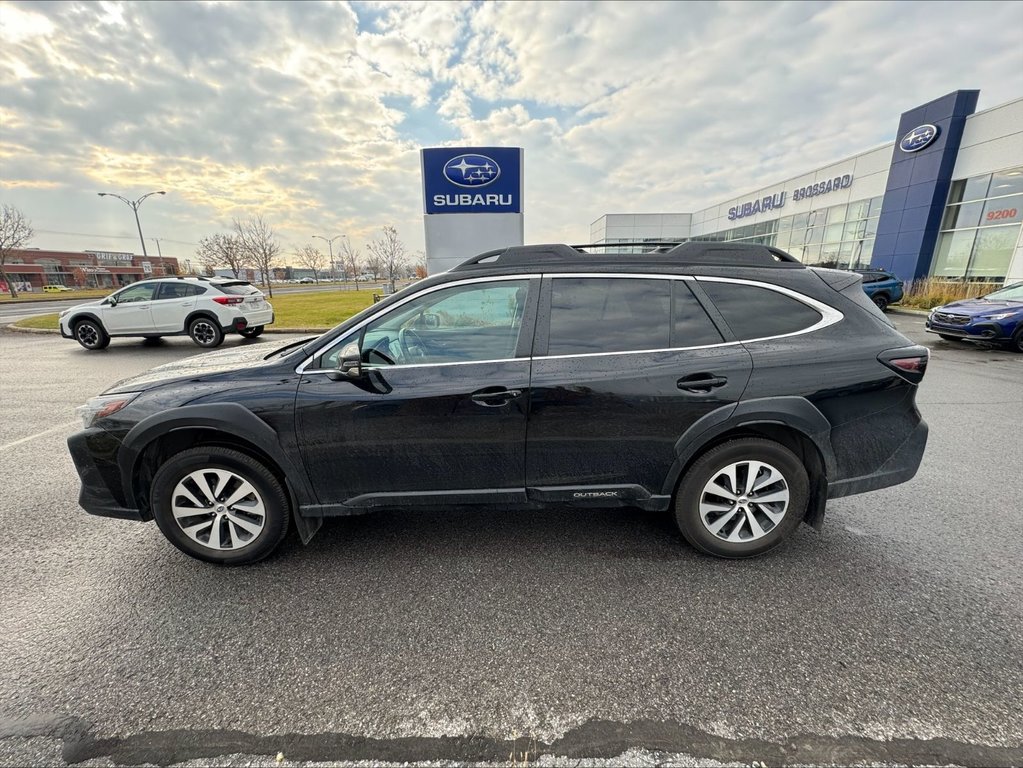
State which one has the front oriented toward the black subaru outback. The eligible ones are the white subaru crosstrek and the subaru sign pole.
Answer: the subaru sign pole

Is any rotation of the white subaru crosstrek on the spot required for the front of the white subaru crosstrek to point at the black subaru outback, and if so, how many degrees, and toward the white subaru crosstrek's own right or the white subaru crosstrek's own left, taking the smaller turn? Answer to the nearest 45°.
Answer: approximately 135° to the white subaru crosstrek's own left

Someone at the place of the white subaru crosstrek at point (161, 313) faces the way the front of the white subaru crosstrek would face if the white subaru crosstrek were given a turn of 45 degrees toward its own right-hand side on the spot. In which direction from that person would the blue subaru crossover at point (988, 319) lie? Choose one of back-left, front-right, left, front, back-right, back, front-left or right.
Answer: back-right

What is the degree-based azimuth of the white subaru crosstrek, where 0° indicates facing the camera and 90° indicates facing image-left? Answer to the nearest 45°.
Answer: approximately 135°

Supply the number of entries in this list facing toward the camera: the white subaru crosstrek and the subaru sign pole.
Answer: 1

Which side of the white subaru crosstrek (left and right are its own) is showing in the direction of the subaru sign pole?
back

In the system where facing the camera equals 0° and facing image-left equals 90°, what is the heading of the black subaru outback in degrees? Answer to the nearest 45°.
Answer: approximately 90°

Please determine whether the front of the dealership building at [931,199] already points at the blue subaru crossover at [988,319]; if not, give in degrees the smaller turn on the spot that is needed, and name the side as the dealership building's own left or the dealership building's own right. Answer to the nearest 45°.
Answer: approximately 45° to the dealership building's own left

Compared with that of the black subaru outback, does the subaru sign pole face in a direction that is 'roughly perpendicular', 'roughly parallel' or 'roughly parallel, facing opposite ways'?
roughly perpendicular

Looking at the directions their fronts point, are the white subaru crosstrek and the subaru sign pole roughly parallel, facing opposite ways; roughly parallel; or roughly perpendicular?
roughly perpendicular

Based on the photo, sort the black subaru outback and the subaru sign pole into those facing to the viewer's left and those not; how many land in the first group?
1
